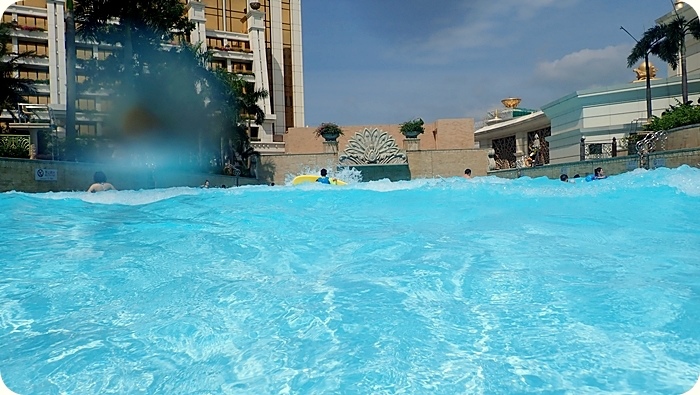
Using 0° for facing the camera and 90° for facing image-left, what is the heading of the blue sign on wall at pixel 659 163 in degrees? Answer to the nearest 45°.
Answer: approximately 0°

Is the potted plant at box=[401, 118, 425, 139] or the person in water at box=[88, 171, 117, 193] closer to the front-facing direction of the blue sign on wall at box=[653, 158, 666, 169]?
the person in water
